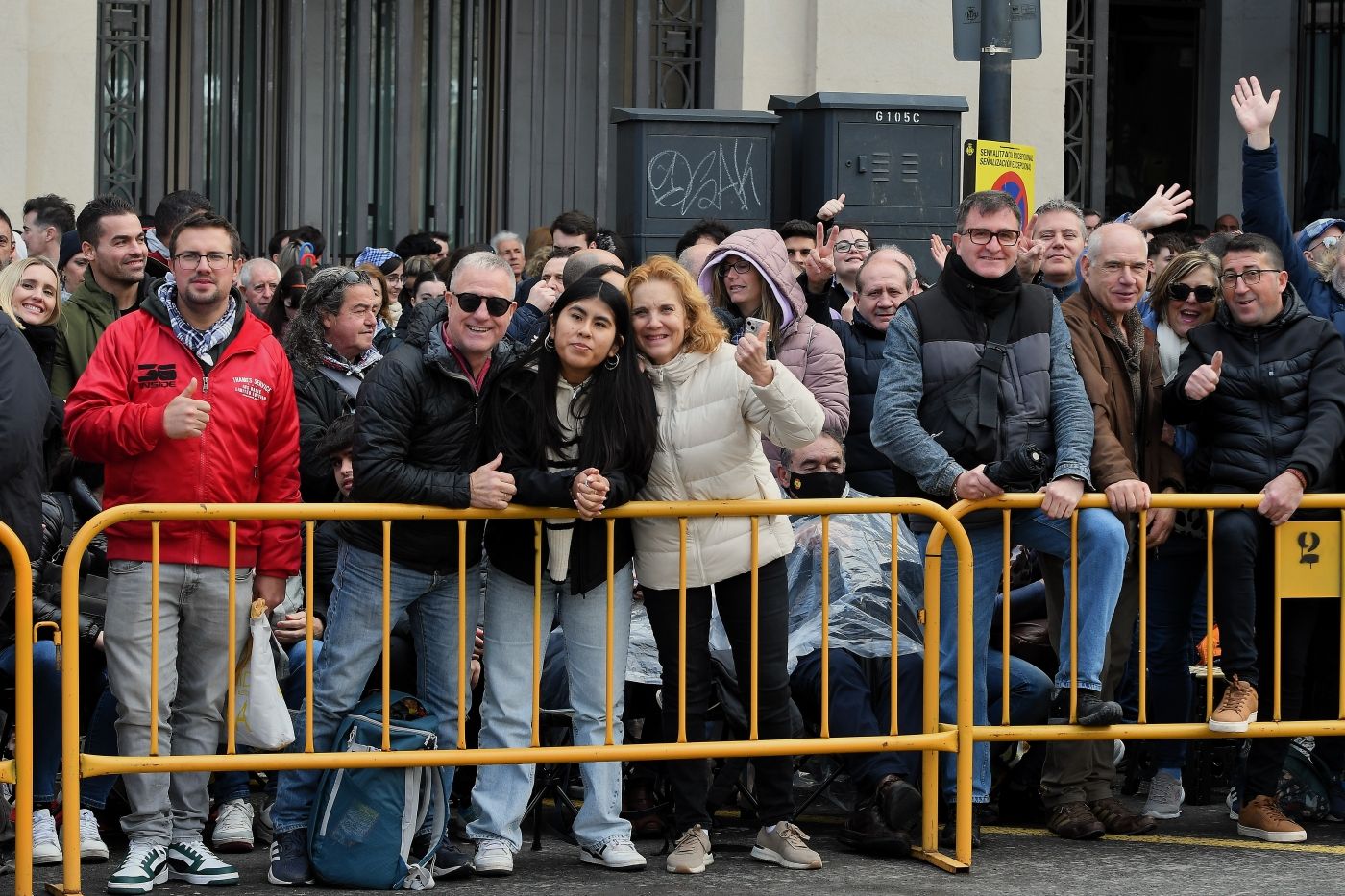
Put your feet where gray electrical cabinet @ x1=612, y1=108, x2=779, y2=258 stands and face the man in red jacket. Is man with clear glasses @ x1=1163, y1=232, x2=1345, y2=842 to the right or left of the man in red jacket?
left

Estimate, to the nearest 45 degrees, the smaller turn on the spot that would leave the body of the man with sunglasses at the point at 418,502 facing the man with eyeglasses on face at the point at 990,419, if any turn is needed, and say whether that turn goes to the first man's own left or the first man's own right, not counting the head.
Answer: approximately 45° to the first man's own left

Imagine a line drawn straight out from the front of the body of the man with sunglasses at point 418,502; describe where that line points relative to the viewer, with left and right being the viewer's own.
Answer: facing the viewer and to the right of the viewer

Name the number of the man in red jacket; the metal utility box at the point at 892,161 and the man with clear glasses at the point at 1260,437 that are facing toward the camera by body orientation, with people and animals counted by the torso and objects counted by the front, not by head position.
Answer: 3

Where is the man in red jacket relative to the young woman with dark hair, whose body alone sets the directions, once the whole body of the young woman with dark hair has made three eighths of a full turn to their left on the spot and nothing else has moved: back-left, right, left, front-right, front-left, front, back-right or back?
back-left

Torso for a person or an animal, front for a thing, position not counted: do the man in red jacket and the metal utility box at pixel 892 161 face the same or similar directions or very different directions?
same or similar directions

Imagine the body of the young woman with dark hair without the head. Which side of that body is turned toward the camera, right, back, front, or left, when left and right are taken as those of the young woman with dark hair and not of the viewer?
front

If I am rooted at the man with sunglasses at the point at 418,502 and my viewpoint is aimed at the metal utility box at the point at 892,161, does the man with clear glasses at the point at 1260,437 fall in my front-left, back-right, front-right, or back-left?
front-right

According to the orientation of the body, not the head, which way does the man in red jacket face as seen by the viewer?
toward the camera

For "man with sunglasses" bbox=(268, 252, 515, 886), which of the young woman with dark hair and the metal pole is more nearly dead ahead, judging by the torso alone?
the young woman with dark hair

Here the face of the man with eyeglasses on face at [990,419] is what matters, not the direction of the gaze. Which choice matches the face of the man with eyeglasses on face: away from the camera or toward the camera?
toward the camera

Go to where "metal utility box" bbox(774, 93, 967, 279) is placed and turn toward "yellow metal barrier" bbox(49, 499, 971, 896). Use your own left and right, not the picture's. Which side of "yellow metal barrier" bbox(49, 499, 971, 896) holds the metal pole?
left

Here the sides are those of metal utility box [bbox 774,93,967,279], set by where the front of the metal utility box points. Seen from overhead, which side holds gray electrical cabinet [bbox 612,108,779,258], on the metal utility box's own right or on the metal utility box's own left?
on the metal utility box's own right

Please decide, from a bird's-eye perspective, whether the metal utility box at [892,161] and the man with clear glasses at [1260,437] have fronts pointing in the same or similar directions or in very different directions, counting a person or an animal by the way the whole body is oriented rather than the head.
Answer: same or similar directions

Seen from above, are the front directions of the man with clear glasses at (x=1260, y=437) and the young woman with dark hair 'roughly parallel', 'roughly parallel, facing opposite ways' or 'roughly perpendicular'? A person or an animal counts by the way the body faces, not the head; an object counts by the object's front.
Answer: roughly parallel
